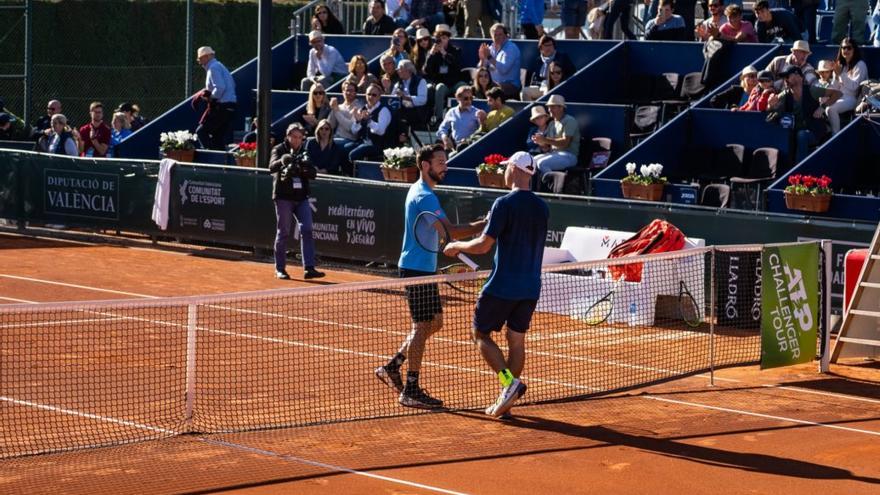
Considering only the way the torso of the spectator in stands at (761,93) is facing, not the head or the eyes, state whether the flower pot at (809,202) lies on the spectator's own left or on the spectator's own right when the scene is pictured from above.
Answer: on the spectator's own left

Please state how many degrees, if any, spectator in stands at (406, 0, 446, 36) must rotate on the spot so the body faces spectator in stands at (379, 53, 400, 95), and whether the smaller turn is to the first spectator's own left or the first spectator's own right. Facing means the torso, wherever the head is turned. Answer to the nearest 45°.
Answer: approximately 45° to the first spectator's own left

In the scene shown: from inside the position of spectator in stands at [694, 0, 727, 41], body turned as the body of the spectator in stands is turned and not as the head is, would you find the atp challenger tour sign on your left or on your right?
on your left

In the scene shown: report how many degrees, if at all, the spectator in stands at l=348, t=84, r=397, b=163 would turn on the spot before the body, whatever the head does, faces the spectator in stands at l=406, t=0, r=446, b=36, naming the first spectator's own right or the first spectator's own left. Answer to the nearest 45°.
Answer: approximately 135° to the first spectator's own right

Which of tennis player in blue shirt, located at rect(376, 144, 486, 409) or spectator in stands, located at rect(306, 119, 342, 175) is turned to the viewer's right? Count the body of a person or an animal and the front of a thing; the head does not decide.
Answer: the tennis player in blue shirt
